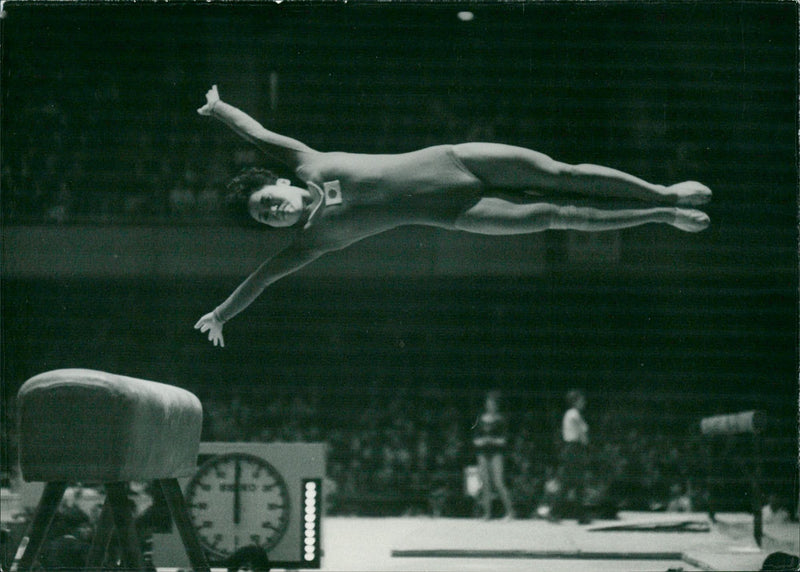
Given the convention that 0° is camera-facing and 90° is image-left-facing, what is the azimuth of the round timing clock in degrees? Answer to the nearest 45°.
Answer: approximately 0°

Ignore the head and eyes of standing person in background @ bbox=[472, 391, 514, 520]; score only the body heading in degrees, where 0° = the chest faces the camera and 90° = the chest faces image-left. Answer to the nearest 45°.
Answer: approximately 0°

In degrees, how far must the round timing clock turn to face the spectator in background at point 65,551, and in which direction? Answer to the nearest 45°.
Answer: approximately 90° to its right

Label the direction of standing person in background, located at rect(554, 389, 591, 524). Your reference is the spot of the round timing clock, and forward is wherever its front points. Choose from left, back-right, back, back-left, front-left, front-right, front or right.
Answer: back-left

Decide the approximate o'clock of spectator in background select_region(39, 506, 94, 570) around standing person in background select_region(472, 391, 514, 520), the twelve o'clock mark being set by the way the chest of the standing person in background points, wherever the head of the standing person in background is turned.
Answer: The spectator in background is roughly at 1 o'clock from the standing person in background.

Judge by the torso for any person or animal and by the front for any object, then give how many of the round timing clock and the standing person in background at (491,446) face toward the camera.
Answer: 2

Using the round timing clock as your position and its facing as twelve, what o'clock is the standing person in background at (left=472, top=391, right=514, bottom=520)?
The standing person in background is roughly at 7 o'clock from the round timing clock.

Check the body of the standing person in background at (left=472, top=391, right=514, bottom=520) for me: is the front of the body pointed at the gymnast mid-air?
yes

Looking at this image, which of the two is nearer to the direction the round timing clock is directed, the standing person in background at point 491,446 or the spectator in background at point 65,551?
the spectator in background
